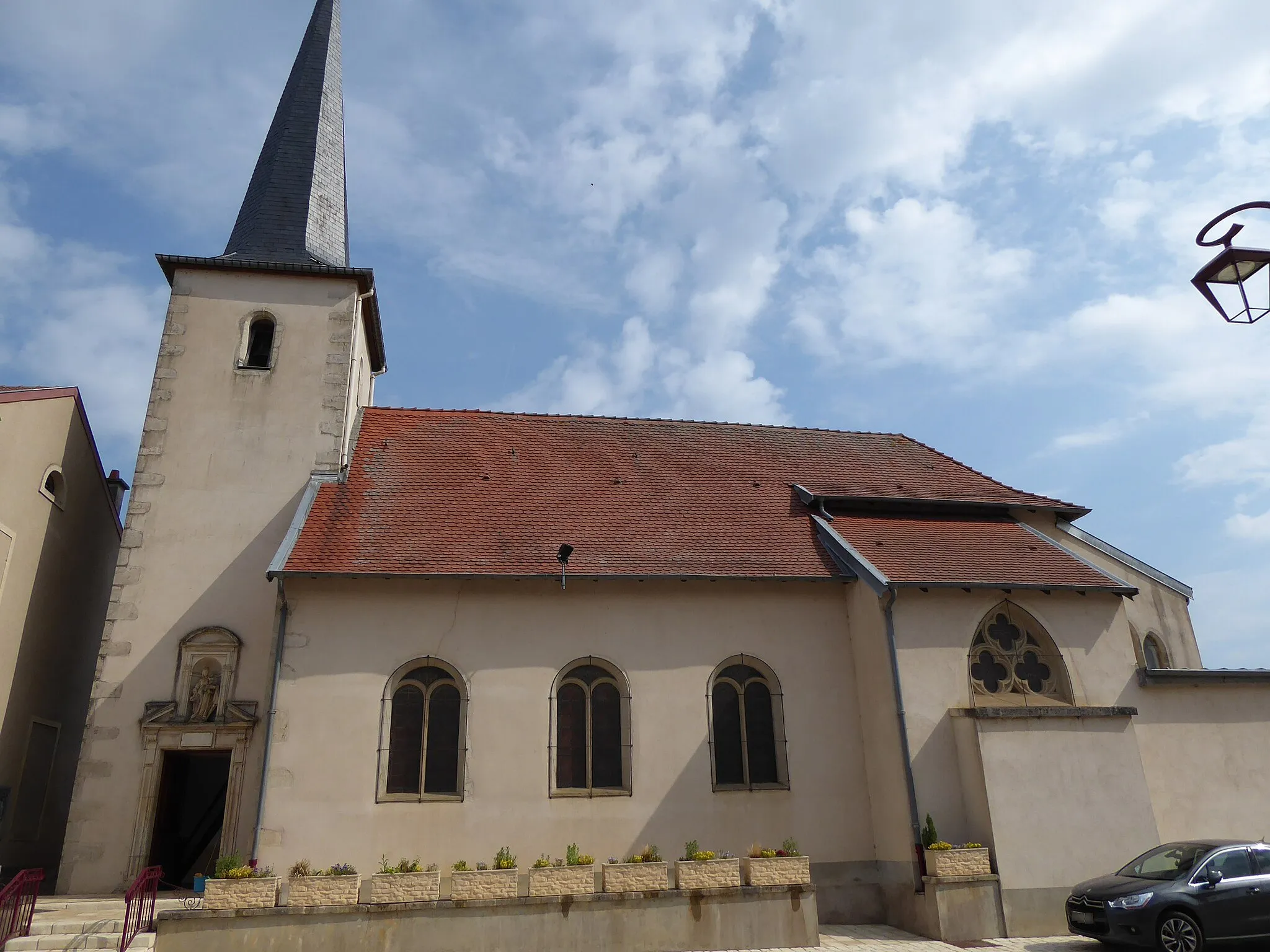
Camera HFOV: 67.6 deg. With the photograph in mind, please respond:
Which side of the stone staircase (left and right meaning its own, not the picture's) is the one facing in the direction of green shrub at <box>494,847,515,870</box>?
left

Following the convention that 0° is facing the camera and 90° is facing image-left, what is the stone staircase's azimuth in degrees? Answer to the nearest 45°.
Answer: approximately 0°

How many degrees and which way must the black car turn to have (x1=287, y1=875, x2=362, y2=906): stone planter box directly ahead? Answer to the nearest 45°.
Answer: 0° — it already faces it

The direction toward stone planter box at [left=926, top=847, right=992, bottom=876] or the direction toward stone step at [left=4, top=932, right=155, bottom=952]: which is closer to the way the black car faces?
the stone step

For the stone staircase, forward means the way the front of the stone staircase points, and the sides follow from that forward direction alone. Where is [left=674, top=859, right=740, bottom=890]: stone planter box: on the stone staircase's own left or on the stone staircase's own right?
on the stone staircase's own left

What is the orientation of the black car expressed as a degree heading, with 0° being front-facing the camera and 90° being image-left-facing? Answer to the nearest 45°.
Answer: approximately 45°

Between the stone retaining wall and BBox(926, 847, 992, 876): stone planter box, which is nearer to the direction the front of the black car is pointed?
the stone retaining wall

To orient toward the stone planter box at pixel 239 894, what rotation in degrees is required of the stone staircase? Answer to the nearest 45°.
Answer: approximately 45° to its left
